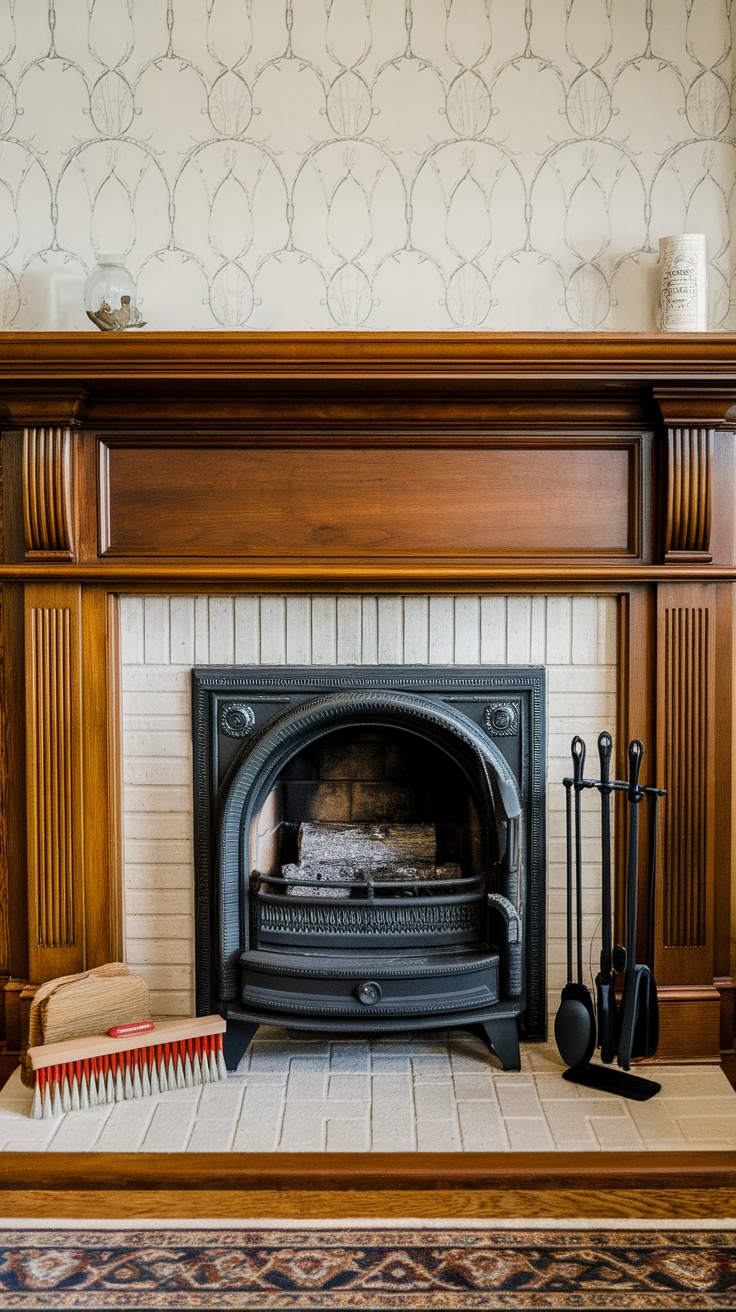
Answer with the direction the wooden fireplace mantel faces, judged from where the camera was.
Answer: facing the viewer
